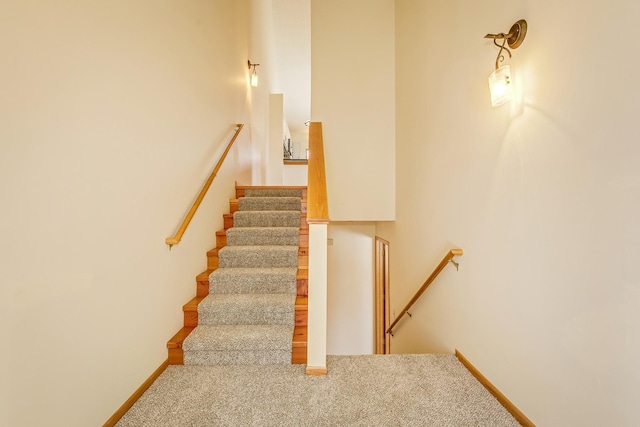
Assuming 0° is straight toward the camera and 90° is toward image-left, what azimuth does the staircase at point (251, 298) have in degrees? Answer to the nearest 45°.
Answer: approximately 0°

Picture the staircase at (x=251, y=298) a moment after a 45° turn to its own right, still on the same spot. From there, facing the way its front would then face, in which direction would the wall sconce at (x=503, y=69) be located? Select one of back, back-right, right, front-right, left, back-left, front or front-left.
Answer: left

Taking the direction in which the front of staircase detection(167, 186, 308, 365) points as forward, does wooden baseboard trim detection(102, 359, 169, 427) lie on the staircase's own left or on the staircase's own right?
on the staircase's own right

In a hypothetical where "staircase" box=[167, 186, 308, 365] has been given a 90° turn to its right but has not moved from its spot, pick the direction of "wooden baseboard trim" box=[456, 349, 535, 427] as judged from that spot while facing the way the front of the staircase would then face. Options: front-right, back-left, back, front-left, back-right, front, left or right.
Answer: back-left
